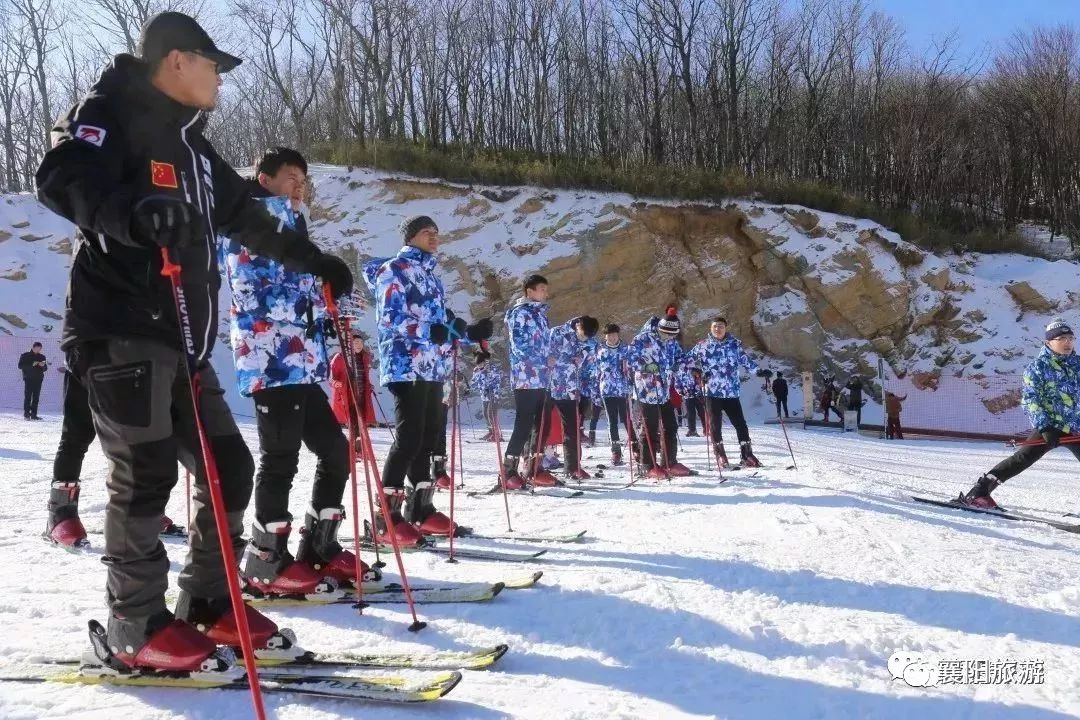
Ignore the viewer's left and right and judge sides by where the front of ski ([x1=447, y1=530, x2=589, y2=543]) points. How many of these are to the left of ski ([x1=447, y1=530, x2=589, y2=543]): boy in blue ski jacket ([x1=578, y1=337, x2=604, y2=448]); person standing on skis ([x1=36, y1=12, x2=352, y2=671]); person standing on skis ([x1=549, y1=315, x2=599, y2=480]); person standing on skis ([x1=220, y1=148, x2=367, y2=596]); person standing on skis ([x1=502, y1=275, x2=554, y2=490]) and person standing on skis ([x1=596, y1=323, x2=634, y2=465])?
4

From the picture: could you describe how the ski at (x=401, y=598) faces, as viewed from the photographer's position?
facing to the right of the viewer

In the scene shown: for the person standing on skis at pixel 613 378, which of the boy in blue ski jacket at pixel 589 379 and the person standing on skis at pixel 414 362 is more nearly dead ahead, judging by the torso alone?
the person standing on skis

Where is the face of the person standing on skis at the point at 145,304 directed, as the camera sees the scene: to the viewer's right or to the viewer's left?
to the viewer's right
